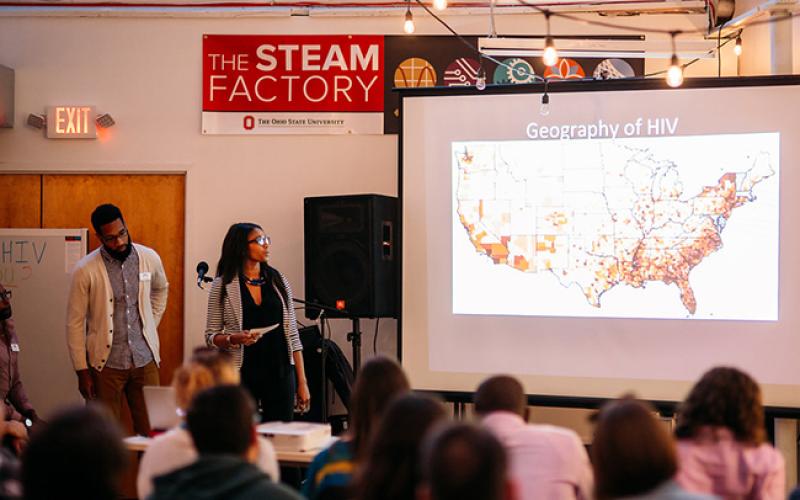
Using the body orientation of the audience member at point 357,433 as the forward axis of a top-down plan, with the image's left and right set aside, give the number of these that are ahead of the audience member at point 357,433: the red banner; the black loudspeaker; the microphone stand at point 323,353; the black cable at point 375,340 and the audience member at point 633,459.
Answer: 4

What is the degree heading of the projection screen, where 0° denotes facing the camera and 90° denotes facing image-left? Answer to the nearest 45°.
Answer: approximately 0°

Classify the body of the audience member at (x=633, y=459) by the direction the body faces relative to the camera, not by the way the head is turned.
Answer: away from the camera

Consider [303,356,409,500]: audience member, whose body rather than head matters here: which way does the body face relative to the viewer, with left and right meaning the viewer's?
facing away from the viewer

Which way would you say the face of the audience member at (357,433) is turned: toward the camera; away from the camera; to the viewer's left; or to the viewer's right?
away from the camera

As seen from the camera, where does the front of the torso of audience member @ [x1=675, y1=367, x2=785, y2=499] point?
away from the camera

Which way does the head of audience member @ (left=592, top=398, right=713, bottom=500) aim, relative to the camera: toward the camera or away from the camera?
away from the camera

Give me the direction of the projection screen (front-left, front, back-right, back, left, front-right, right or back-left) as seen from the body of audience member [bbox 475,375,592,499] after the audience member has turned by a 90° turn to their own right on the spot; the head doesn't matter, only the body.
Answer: left

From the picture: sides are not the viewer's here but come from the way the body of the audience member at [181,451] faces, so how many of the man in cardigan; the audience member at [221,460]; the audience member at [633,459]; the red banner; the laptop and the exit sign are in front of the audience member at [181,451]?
4

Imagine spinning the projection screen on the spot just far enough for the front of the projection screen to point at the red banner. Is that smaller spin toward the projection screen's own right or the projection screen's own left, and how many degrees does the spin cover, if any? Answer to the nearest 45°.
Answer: approximately 90° to the projection screen's own right

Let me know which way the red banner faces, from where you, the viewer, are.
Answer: facing the viewer

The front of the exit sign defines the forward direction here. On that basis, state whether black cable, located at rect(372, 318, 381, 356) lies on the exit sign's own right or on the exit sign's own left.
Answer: on the exit sign's own left

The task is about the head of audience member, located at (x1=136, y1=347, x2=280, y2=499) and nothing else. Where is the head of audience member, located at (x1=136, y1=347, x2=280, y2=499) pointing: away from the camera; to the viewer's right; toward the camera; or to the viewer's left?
away from the camera

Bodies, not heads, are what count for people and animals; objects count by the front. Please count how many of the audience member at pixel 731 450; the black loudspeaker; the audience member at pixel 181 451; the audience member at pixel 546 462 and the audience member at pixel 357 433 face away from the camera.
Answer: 4

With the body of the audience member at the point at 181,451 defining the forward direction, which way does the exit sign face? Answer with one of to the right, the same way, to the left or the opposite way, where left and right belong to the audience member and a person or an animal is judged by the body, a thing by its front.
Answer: the opposite way

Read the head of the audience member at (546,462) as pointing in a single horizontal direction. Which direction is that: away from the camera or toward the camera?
away from the camera

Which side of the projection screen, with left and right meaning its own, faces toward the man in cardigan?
right

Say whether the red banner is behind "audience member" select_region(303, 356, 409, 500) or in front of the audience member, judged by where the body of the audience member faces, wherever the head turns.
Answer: in front

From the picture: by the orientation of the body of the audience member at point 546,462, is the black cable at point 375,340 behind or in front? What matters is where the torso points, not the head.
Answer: in front
